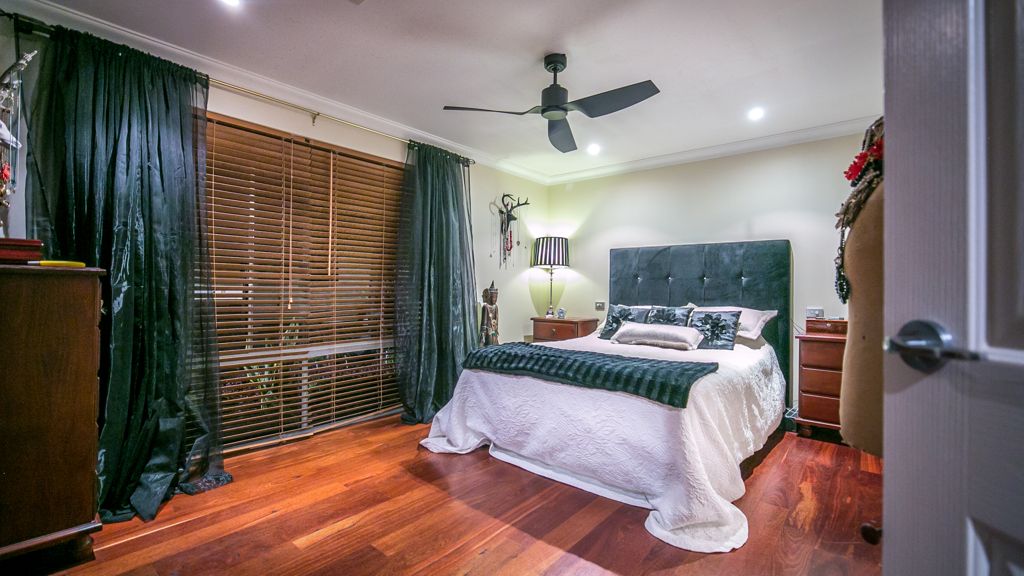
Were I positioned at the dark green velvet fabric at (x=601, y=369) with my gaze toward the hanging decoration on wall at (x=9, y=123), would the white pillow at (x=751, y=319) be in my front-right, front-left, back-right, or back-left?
back-right

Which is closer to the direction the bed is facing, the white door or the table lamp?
the white door

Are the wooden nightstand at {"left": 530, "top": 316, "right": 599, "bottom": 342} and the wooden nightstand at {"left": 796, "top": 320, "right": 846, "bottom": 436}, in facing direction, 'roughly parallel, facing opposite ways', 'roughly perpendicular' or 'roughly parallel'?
roughly parallel

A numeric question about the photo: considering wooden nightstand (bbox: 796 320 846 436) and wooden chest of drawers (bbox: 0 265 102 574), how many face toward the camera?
1

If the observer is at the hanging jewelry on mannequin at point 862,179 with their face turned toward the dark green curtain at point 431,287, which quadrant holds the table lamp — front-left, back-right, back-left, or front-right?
front-right

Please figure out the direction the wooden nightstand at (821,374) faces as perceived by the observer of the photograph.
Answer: facing the viewer

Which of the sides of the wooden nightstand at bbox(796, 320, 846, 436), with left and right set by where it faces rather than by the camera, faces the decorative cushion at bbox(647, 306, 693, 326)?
right

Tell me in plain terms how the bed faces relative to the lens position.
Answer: facing the viewer and to the left of the viewer

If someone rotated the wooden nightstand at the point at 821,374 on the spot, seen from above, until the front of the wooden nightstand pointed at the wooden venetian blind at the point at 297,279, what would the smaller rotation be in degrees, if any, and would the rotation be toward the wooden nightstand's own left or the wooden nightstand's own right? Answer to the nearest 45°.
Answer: approximately 45° to the wooden nightstand's own right

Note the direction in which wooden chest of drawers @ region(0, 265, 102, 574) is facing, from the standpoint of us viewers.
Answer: facing away from the viewer and to the right of the viewer

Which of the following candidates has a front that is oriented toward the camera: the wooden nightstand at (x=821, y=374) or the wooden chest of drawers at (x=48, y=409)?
the wooden nightstand

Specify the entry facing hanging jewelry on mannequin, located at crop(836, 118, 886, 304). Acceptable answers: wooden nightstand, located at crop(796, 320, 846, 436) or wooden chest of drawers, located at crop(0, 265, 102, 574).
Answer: the wooden nightstand

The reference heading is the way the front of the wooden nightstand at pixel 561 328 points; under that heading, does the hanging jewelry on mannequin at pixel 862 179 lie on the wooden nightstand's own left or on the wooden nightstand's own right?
on the wooden nightstand's own left

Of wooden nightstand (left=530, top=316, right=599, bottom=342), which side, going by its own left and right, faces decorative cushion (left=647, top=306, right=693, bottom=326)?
left

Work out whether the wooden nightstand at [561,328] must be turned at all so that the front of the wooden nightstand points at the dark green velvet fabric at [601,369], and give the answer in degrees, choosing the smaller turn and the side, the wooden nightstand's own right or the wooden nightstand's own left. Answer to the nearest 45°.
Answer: approximately 45° to the wooden nightstand's own left
